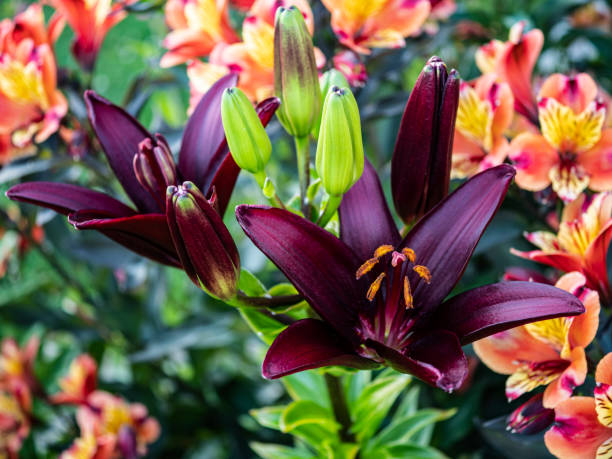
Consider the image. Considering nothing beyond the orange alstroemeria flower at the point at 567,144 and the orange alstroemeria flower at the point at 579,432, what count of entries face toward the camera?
2

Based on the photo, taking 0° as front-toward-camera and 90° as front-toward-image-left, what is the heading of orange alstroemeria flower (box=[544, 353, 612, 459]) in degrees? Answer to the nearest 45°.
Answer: approximately 0°
